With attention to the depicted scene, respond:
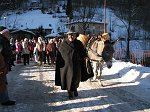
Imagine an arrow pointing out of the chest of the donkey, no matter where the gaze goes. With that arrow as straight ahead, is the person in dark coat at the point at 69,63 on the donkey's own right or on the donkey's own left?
on the donkey's own right

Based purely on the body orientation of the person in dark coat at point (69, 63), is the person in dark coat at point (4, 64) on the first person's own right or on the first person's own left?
on the first person's own right

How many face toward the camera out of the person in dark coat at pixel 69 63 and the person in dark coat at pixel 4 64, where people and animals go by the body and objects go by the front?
1

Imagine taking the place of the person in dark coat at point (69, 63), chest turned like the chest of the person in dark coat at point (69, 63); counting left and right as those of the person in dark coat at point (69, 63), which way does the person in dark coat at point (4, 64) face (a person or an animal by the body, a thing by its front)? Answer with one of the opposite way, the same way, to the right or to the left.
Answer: to the left

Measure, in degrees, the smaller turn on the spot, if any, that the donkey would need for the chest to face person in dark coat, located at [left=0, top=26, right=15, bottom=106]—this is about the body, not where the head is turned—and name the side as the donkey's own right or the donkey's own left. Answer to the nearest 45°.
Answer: approximately 90° to the donkey's own right

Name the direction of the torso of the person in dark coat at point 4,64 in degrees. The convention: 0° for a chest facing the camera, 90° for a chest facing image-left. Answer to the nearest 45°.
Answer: approximately 270°

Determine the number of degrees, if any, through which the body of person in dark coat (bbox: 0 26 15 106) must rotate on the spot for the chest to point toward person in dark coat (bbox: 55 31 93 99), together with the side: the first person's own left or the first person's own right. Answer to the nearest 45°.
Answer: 0° — they already face them

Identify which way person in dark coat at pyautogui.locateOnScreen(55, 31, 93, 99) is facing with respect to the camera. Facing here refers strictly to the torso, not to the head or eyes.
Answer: toward the camera
